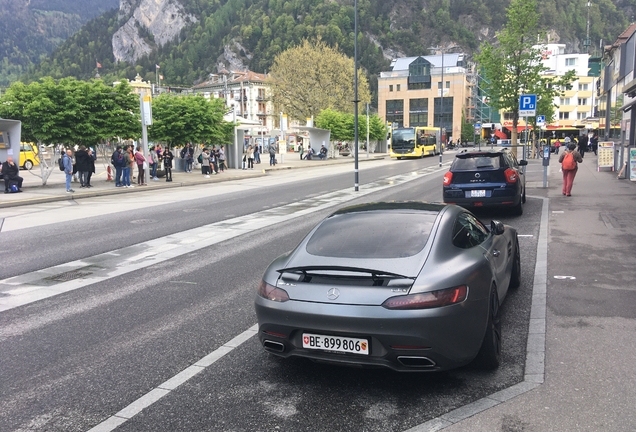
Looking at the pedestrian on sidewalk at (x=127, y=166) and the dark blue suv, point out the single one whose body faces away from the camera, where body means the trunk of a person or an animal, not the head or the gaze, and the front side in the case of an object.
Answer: the dark blue suv

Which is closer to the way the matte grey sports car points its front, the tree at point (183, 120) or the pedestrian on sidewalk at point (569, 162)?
the pedestrian on sidewalk

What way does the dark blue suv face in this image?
away from the camera

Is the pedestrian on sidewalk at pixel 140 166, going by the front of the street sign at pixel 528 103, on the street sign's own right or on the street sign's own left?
on the street sign's own right

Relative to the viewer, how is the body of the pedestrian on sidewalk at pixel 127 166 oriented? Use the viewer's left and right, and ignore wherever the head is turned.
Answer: facing to the right of the viewer

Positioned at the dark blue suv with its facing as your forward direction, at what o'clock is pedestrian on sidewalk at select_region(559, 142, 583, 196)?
The pedestrian on sidewalk is roughly at 1 o'clock from the dark blue suv.

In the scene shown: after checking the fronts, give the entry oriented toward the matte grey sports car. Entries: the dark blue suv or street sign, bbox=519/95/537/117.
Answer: the street sign

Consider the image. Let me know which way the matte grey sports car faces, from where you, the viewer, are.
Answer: facing away from the viewer and to the right of the viewer

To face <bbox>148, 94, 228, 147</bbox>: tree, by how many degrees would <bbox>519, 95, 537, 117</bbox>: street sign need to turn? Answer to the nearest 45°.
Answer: approximately 90° to its right

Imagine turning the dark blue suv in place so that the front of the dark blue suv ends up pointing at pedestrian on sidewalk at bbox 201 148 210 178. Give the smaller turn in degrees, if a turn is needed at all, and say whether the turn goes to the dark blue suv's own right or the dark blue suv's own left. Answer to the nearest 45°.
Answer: approximately 45° to the dark blue suv's own left
